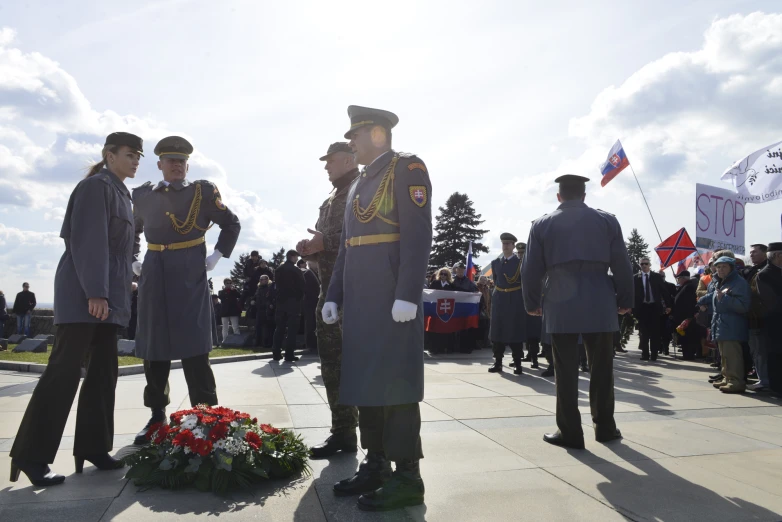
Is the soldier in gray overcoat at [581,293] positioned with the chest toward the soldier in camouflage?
no

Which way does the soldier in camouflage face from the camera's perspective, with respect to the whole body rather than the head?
to the viewer's left

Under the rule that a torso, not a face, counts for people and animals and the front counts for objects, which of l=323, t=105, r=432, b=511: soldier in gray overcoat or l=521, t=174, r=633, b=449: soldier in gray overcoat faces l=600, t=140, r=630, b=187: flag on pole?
l=521, t=174, r=633, b=449: soldier in gray overcoat

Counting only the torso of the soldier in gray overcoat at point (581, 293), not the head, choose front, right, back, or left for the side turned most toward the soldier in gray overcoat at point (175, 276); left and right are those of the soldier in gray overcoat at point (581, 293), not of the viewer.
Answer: left

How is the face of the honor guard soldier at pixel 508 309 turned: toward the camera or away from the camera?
toward the camera

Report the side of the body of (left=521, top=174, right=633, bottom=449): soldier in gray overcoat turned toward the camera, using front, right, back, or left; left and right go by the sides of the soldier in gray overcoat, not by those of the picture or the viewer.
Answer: back

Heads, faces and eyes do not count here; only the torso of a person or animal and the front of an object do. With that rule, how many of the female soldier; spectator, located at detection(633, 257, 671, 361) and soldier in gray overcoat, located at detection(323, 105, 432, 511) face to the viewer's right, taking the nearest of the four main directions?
1

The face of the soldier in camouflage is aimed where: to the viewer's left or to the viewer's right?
to the viewer's left

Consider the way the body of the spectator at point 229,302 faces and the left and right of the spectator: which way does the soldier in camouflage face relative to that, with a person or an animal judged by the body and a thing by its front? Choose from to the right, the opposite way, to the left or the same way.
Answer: to the right

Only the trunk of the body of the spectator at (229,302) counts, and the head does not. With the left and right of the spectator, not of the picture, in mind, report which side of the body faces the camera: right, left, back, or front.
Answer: front

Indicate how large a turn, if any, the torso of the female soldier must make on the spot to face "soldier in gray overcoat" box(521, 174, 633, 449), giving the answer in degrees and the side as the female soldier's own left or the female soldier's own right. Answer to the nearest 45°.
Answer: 0° — they already face them

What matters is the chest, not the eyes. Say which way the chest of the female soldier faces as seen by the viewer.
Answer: to the viewer's right

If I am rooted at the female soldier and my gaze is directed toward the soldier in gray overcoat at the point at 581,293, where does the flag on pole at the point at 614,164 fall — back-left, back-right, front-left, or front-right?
front-left

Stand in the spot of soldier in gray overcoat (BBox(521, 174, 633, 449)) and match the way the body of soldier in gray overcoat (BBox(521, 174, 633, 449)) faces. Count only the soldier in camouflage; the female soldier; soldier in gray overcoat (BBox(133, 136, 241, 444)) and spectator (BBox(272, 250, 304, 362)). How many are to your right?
0

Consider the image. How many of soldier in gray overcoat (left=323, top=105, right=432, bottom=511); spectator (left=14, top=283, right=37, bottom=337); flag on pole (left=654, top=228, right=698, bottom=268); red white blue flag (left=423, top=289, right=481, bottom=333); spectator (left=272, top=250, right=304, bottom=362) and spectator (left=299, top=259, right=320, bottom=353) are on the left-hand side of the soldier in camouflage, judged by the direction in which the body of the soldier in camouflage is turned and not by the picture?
1

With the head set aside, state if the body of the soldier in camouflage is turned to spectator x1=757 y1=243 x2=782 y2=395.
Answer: no

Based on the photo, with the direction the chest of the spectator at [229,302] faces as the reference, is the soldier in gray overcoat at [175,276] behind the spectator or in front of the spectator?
in front

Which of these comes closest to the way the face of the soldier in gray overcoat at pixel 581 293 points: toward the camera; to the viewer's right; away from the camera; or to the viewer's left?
away from the camera

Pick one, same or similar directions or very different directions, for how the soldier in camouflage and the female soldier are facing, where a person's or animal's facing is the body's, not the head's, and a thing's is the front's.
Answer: very different directions
